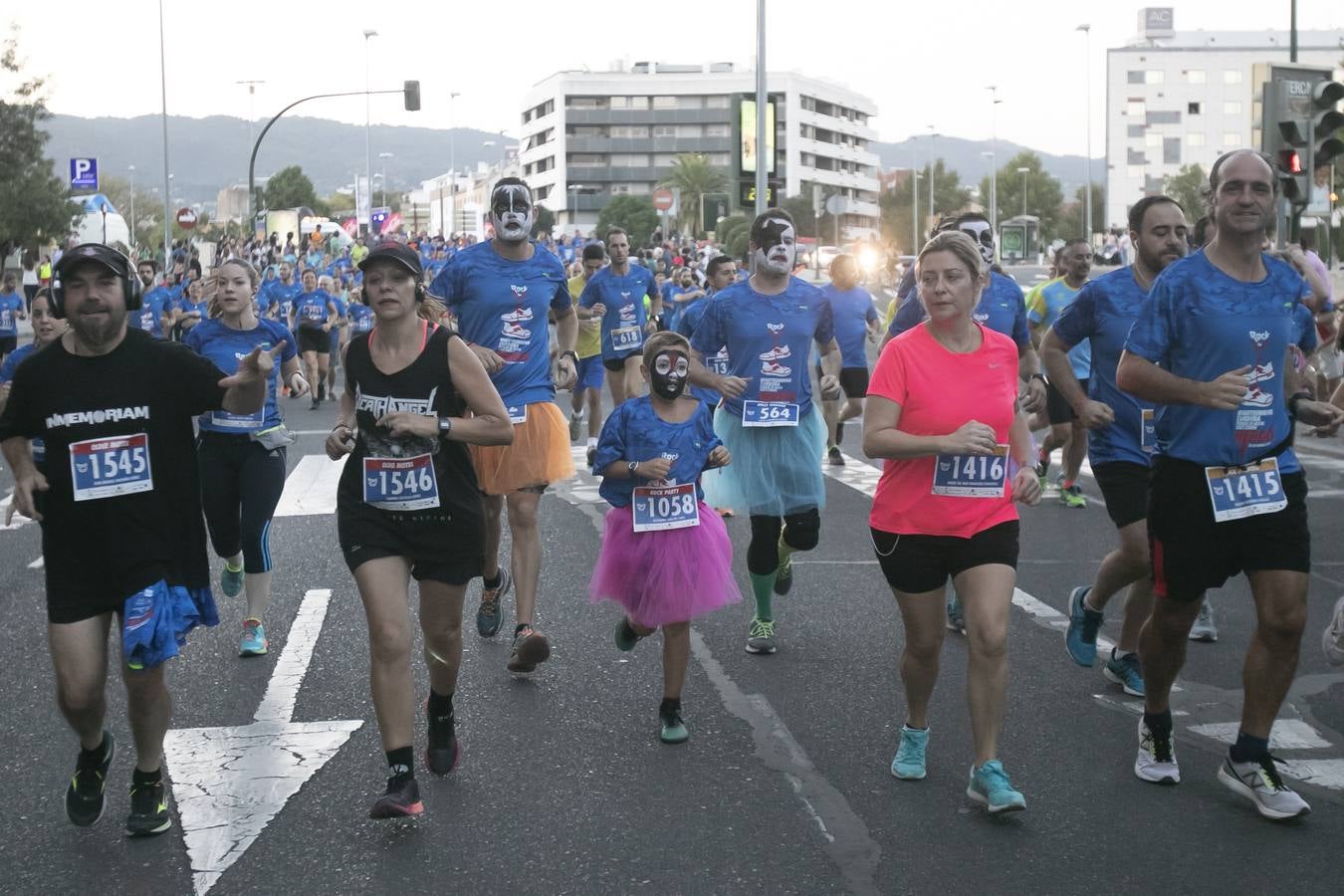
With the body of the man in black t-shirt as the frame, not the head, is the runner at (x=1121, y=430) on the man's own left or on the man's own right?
on the man's own left

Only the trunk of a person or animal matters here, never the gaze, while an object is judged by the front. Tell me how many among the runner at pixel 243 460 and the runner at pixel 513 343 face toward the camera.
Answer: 2

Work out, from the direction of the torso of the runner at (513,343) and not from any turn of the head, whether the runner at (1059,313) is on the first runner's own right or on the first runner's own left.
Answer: on the first runner's own left

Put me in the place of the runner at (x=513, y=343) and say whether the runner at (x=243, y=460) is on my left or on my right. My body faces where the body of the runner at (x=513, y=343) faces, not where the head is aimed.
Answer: on my right

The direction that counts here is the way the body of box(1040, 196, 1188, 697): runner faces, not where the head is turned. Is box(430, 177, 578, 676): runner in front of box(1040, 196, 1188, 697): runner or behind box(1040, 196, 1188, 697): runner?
behind
